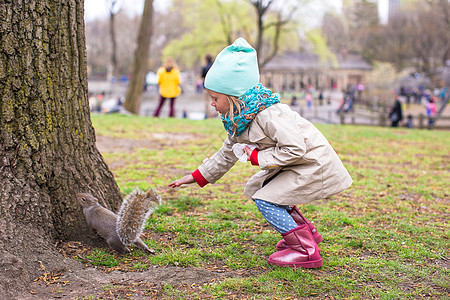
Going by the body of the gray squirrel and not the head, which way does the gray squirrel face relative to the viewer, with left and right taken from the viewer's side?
facing to the left of the viewer

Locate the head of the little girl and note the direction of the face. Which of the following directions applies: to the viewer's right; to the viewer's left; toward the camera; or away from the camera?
to the viewer's left

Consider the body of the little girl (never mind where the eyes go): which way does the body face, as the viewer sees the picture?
to the viewer's left

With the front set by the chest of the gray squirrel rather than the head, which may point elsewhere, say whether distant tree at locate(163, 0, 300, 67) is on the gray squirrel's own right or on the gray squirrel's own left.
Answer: on the gray squirrel's own right

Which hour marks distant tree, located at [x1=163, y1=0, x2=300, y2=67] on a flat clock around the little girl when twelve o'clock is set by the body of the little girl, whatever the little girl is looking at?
The distant tree is roughly at 3 o'clock from the little girl.

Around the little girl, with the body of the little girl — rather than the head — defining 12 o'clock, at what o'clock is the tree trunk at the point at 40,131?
The tree trunk is roughly at 12 o'clock from the little girl.

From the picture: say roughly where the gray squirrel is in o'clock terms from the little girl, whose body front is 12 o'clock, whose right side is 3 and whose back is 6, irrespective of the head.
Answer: The gray squirrel is roughly at 12 o'clock from the little girl.

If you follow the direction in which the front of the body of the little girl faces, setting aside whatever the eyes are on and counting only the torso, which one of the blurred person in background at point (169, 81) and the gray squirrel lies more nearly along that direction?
the gray squirrel

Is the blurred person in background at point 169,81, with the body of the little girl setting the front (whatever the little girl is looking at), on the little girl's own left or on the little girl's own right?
on the little girl's own right
